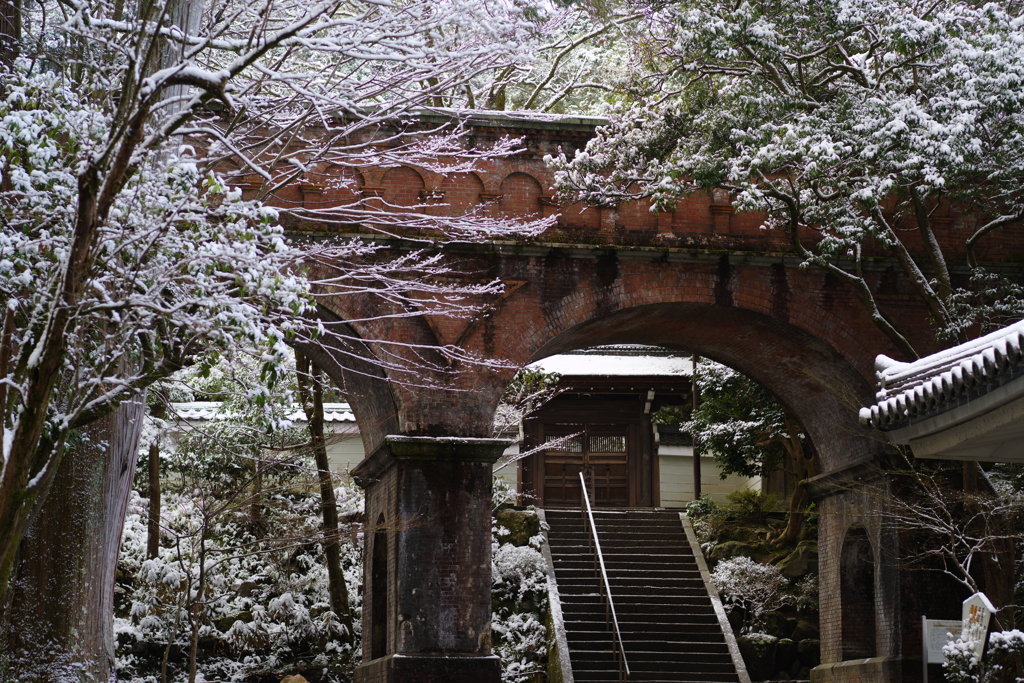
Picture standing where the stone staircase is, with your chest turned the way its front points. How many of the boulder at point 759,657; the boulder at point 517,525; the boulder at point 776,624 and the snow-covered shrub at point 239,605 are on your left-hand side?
2

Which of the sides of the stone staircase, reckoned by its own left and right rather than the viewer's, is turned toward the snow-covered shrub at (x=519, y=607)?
right

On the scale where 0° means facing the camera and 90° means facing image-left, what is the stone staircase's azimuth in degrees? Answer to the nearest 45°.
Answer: approximately 0°

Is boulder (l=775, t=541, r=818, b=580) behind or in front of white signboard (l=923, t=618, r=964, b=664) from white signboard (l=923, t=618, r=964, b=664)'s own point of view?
behind

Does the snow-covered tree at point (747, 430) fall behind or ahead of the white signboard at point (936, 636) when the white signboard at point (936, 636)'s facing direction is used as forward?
behind

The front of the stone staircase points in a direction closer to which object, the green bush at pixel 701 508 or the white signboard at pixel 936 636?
the white signboard

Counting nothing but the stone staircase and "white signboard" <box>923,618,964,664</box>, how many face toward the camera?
2

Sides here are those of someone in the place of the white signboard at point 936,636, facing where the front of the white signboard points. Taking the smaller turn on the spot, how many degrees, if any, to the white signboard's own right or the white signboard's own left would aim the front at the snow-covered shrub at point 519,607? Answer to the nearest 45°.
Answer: approximately 135° to the white signboard's own right

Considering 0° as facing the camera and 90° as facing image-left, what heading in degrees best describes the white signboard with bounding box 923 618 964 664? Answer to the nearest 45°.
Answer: approximately 0°

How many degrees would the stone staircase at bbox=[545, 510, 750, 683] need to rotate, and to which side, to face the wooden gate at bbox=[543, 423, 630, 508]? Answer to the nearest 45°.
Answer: approximately 180°
